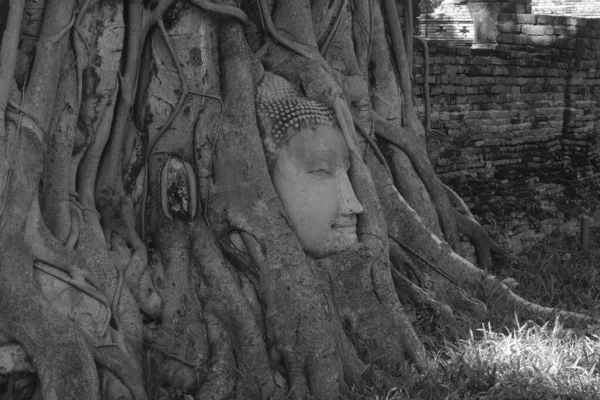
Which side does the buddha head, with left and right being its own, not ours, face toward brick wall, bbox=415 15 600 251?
left

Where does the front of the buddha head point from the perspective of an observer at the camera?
facing the viewer and to the right of the viewer

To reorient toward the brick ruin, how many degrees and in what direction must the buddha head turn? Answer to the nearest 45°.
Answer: approximately 135° to its left
